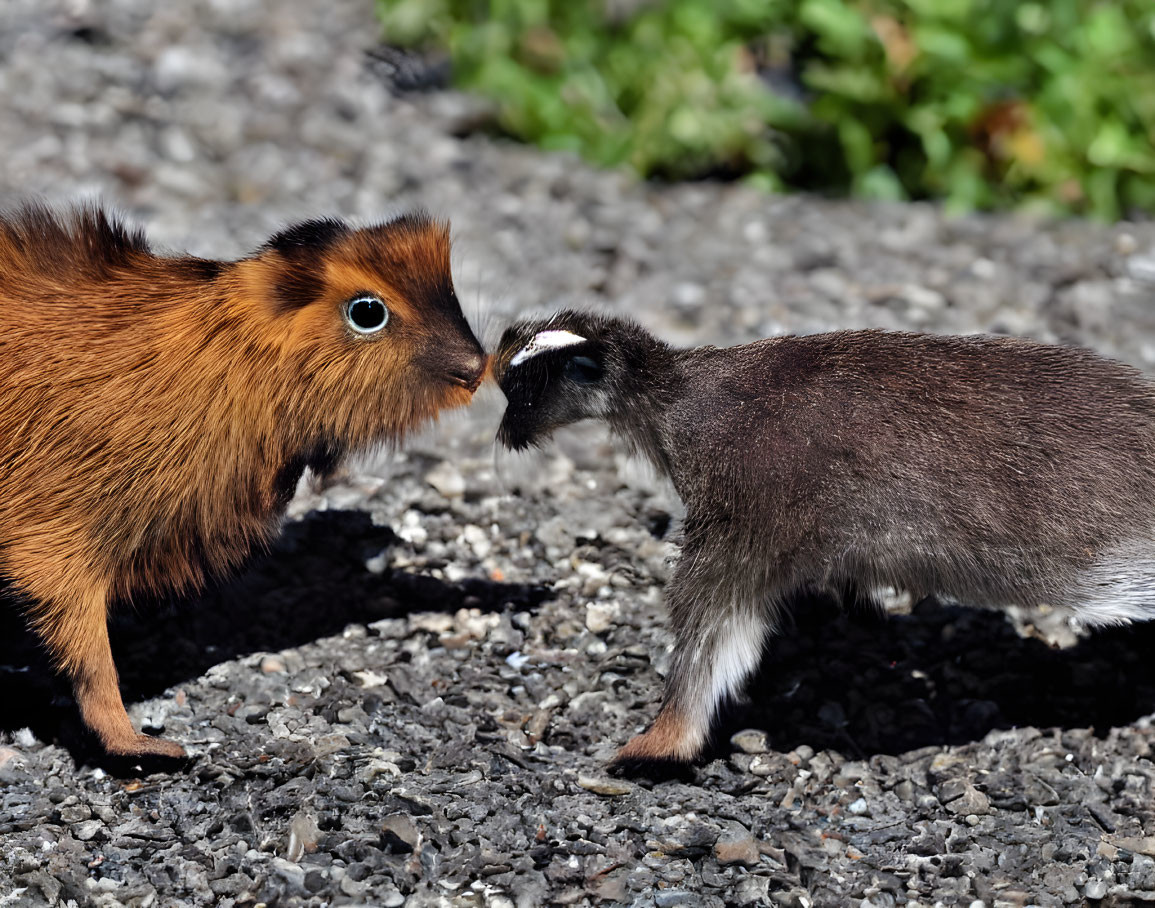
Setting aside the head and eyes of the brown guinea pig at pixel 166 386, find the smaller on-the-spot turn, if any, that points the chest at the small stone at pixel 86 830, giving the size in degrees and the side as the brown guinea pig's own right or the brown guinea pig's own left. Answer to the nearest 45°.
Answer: approximately 135° to the brown guinea pig's own right

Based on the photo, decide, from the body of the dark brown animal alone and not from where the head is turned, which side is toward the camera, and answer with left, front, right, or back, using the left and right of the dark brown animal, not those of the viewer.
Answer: left

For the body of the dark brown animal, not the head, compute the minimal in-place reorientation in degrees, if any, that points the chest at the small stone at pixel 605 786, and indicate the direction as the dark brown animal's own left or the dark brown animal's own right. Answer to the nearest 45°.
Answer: approximately 45° to the dark brown animal's own left

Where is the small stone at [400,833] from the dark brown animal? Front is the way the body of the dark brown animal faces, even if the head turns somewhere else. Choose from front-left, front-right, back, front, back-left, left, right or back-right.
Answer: front-left

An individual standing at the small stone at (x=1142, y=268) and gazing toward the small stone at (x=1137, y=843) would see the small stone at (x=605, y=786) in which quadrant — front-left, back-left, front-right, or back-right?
front-right

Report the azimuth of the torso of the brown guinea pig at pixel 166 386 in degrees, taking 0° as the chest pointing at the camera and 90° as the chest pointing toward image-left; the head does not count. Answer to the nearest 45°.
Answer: approximately 270°

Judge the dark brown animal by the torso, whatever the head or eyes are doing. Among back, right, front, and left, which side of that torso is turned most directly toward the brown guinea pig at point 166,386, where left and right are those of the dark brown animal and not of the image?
front

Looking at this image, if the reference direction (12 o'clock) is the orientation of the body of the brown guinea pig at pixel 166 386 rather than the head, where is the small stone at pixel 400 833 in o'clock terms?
The small stone is roughly at 2 o'clock from the brown guinea pig.

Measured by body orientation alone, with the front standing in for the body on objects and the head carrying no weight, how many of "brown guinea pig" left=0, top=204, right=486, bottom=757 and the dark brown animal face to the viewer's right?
1

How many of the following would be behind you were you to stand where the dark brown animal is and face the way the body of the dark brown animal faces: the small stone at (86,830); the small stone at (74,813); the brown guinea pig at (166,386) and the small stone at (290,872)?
0

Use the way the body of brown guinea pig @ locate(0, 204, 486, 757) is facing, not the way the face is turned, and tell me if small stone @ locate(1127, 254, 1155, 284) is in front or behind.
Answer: in front
